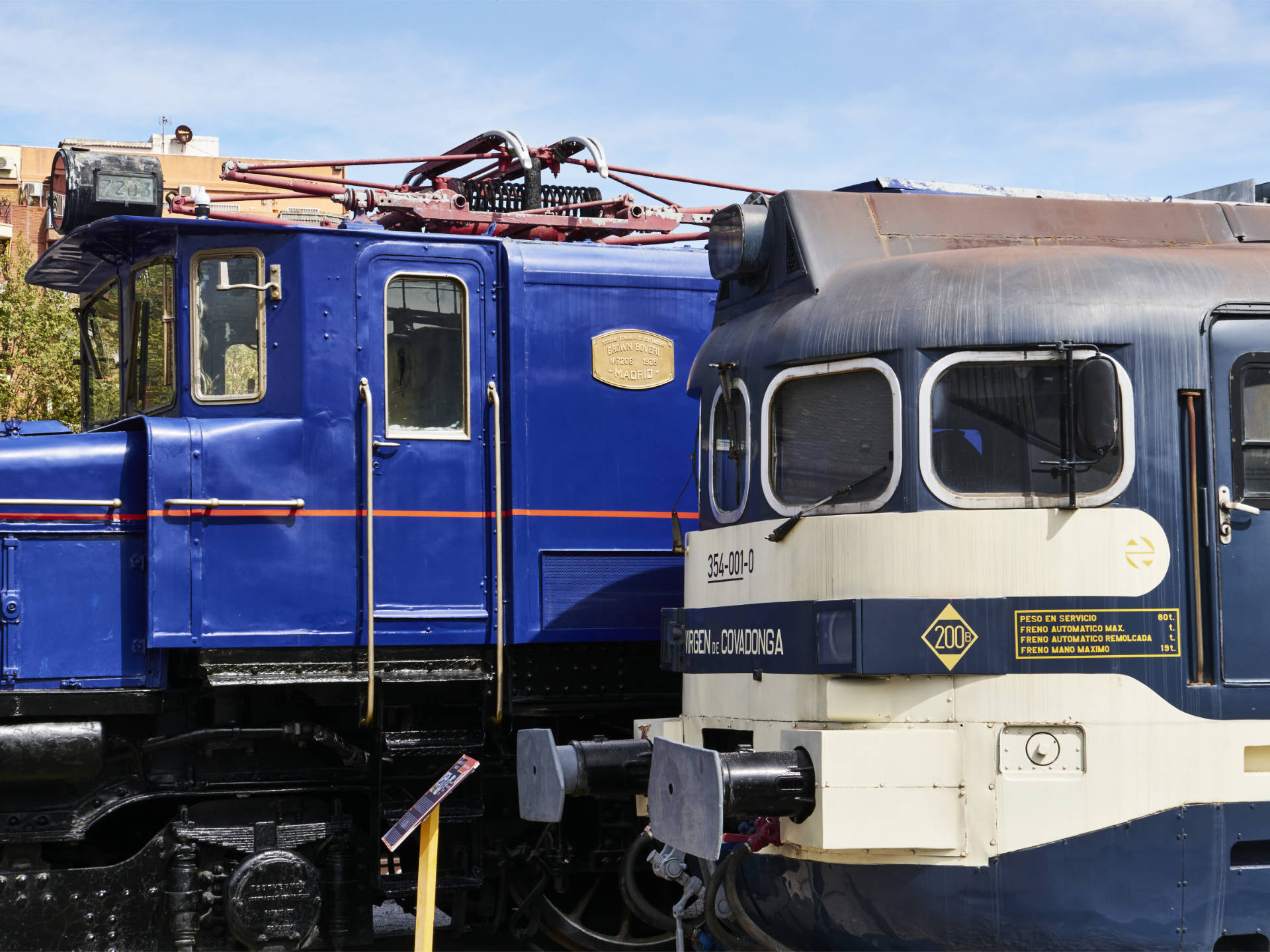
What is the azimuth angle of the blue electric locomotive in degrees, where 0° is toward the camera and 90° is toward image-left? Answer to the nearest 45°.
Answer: approximately 90°

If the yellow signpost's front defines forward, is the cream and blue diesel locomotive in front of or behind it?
behind

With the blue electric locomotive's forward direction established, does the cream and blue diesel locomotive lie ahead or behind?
behind
